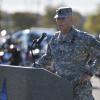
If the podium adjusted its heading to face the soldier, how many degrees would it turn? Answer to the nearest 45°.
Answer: approximately 180°

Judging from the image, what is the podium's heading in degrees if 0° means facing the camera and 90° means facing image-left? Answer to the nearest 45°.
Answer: approximately 45°

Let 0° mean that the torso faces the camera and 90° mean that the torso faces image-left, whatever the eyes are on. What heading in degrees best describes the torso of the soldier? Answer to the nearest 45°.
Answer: approximately 45°
